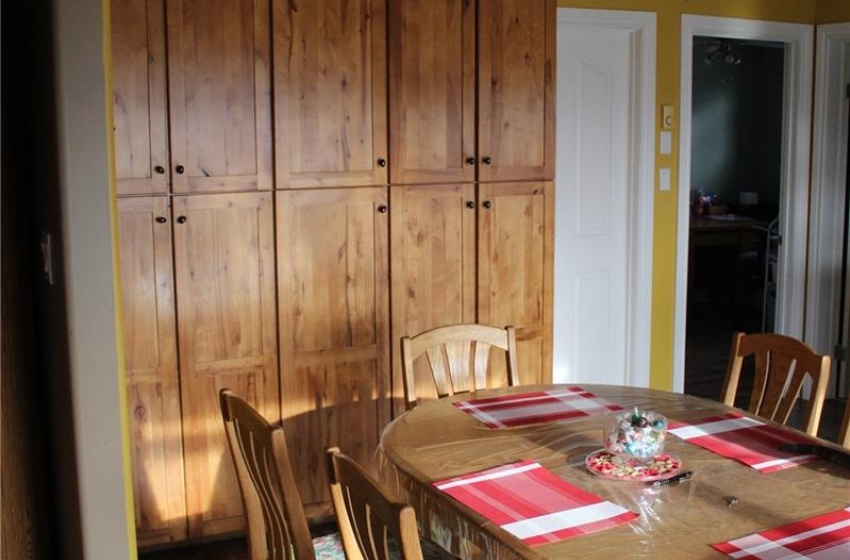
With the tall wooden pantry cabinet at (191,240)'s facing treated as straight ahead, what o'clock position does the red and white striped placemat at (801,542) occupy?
The red and white striped placemat is roughly at 11 o'clock from the tall wooden pantry cabinet.

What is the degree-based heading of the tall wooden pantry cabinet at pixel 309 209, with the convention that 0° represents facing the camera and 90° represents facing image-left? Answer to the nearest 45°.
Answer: approximately 0°

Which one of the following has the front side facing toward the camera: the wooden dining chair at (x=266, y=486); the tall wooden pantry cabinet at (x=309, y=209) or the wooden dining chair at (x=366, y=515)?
the tall wooden pantry cabinet

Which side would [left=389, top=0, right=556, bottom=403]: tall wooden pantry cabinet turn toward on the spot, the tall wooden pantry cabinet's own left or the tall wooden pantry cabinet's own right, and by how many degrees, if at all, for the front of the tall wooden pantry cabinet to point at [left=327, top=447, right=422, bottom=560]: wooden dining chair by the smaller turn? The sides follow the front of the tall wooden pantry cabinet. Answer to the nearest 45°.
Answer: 0° — it already faces it

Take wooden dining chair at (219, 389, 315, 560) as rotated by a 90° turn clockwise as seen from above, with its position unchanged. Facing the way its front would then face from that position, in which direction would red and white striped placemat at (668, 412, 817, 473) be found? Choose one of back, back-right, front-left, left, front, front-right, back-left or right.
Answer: front-left

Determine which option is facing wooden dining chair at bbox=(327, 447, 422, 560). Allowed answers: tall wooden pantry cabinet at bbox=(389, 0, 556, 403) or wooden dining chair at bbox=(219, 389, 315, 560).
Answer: the tall wooden pantry cabinet

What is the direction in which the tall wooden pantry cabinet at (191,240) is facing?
toward the camera

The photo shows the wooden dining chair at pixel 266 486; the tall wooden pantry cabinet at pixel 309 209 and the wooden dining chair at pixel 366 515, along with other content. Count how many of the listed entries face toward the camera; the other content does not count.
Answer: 1

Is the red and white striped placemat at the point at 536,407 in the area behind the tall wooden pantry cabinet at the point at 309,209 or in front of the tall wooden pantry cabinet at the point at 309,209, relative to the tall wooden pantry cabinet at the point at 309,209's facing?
in front

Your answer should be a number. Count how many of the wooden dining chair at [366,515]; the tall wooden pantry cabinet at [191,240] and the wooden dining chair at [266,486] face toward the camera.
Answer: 1

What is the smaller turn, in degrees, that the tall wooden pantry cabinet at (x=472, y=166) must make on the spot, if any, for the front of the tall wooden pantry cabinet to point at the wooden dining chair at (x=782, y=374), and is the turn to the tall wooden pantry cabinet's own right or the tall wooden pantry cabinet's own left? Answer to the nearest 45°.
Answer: approximately 45° to the tall wooden pantry cabinet's own left

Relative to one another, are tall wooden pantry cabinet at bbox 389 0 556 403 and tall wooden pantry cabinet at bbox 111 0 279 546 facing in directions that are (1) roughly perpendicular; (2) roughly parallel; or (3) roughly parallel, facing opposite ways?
roughly parallel

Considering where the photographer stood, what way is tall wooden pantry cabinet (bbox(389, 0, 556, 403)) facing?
facing the viewer

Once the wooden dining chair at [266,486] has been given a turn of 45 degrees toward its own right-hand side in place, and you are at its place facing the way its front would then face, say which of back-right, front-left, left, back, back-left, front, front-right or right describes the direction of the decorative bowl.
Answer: front

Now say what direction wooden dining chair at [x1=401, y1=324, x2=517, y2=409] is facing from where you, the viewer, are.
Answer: facing the viewer and to the right of the viewer

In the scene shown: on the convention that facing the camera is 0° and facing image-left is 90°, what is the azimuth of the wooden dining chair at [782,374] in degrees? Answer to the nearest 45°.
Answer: approximately 45°

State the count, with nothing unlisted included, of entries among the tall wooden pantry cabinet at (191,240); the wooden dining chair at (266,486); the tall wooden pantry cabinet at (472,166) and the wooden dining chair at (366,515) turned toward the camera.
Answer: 2

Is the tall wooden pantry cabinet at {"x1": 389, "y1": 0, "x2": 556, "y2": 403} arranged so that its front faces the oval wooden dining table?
yes

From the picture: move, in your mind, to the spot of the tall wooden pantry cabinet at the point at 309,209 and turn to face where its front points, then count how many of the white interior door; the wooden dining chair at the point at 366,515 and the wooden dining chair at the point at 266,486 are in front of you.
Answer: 2

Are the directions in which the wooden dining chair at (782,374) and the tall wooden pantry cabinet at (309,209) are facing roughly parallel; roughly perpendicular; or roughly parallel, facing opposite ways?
roughly perpendicular

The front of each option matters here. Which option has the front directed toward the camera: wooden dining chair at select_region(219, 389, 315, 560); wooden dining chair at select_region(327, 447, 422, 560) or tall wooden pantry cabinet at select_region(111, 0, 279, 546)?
the tall wooden pantry cabinet
